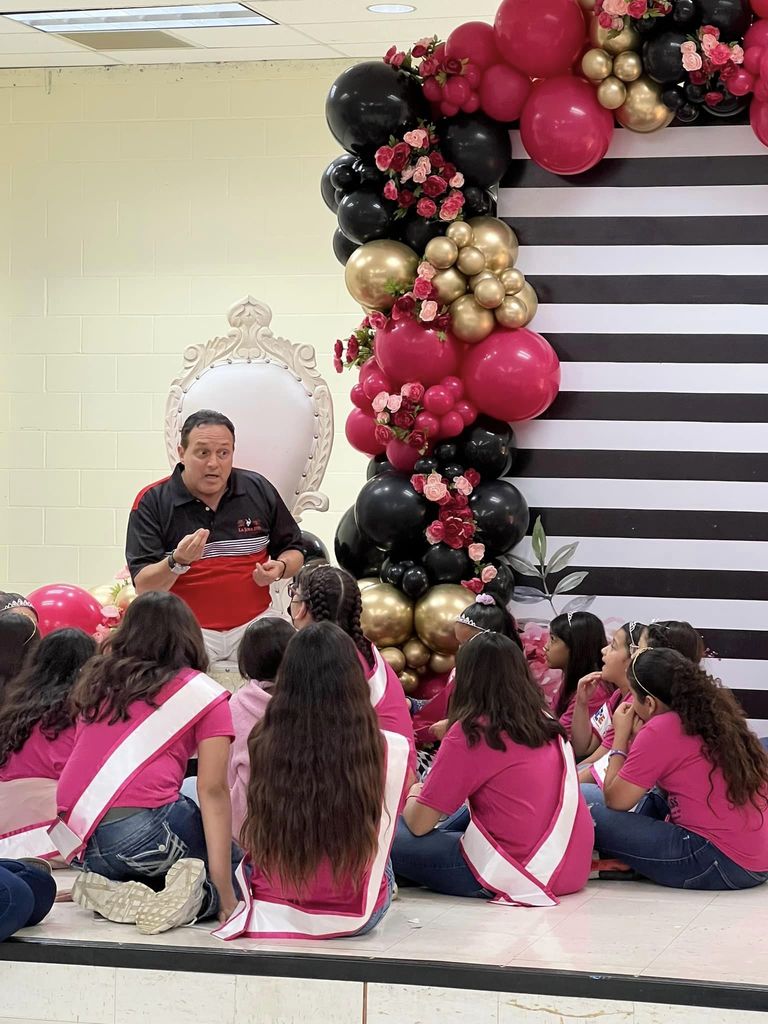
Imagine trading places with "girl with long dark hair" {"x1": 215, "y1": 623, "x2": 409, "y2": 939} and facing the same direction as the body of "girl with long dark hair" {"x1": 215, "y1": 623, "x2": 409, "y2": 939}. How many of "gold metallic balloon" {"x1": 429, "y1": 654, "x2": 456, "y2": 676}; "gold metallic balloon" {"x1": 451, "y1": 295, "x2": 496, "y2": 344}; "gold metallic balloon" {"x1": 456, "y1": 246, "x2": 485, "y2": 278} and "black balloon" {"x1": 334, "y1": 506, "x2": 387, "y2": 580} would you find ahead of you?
4

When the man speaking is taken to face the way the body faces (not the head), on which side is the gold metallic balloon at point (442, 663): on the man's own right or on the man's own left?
on the man's own left

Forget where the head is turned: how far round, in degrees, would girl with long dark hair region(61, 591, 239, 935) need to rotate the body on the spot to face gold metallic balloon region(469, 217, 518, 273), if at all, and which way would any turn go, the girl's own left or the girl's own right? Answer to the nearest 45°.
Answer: approximately 45° to the girl's own right

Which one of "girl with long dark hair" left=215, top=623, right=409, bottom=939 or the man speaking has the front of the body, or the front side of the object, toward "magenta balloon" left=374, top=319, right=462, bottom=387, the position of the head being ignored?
the girl with long dark hair

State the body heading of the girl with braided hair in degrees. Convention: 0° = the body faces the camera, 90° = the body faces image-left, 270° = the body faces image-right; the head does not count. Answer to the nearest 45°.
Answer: approximately 135°

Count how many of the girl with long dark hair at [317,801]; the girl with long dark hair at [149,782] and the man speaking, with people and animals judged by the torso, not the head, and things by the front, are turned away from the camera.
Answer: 2

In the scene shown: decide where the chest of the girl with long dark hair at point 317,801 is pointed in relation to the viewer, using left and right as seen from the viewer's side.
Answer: facing away from the viewer

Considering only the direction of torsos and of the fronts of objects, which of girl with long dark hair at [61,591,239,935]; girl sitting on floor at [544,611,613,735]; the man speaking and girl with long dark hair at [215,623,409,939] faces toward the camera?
the man speaking

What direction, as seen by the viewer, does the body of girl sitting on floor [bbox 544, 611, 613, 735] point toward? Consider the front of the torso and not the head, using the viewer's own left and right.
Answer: facing to the left of the viewer

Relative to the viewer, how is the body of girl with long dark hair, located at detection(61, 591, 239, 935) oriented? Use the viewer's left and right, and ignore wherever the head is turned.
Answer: facing away from the viewer

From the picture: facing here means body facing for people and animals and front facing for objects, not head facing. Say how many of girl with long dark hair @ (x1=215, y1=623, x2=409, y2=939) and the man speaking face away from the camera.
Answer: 1
